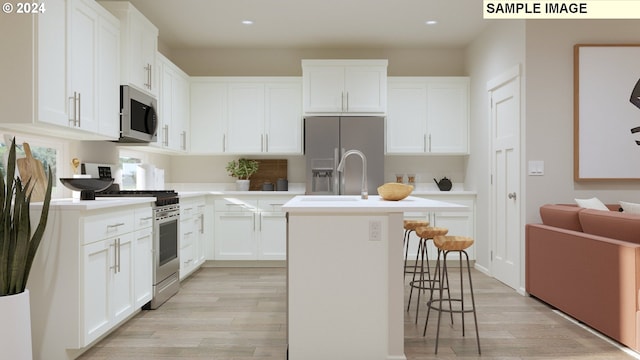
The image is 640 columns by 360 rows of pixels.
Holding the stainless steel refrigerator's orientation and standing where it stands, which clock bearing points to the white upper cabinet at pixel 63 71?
The white upper cabinet is roughly at 1 o'clock from the stainless steel refrigerator.

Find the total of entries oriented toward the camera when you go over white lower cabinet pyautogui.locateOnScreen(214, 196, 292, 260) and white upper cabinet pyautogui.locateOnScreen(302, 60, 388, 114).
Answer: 2

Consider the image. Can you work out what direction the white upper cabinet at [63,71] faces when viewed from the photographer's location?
facing the viewer and to the right of the viewer

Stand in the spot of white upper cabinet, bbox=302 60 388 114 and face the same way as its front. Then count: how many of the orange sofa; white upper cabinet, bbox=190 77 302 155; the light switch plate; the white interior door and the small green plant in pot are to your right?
2

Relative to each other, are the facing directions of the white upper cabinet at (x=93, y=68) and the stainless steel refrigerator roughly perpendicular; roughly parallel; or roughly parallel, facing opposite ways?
roughly perpendicular

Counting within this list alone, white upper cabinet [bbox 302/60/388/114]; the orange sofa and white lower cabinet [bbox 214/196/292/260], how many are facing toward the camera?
2

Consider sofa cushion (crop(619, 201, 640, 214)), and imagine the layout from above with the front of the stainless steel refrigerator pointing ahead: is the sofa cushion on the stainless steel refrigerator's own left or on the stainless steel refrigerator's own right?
on the stainless steel refrigerator's own left

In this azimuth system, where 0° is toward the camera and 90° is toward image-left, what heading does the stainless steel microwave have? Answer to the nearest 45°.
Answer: approximately 315°

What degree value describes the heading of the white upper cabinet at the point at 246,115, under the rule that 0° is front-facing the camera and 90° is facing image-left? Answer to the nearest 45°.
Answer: approximately 0°

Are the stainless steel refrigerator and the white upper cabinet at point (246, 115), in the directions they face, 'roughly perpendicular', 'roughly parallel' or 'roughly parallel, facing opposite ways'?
roughly parallel

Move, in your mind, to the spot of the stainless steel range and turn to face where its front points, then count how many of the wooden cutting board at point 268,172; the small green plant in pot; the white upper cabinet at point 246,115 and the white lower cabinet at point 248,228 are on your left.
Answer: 4

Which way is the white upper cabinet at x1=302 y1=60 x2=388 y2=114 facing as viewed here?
toward the camera

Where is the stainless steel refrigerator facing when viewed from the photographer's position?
facing the viewer
